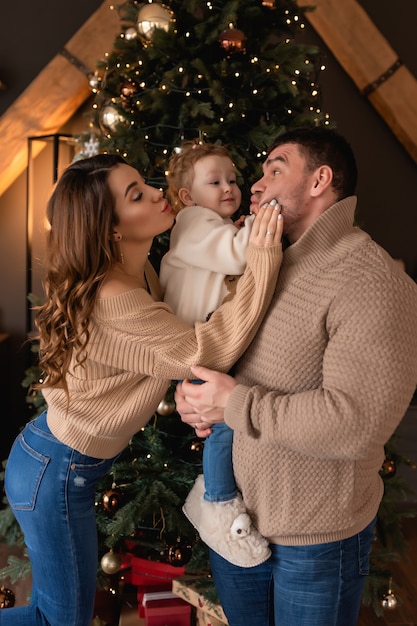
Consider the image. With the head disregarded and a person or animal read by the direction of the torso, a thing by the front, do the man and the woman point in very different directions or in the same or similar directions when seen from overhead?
very different directions

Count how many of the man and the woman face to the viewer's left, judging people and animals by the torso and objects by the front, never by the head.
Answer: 1

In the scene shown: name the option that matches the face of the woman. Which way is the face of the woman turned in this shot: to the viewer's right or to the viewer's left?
to the viewer's right

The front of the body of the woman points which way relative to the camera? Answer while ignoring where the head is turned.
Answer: to the viewer's right

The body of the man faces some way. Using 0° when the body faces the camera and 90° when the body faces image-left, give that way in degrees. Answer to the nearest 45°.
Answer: approximately 90°

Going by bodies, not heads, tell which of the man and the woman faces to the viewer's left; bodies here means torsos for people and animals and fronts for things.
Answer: the man

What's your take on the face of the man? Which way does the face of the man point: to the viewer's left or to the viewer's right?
to the viewer's left

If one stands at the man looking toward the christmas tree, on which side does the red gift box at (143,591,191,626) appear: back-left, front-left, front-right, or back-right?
front-left
